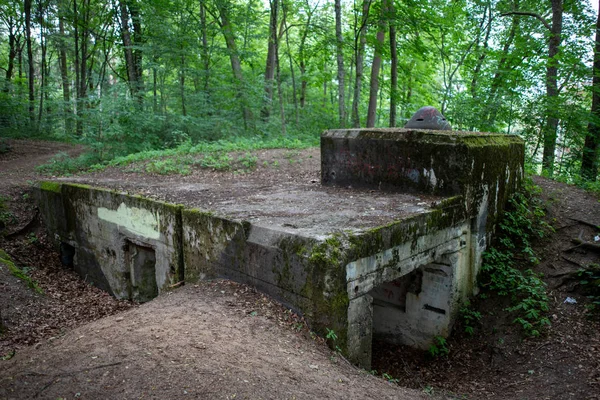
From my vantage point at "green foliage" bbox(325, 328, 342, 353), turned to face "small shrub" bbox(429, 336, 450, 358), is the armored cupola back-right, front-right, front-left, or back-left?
front-left
